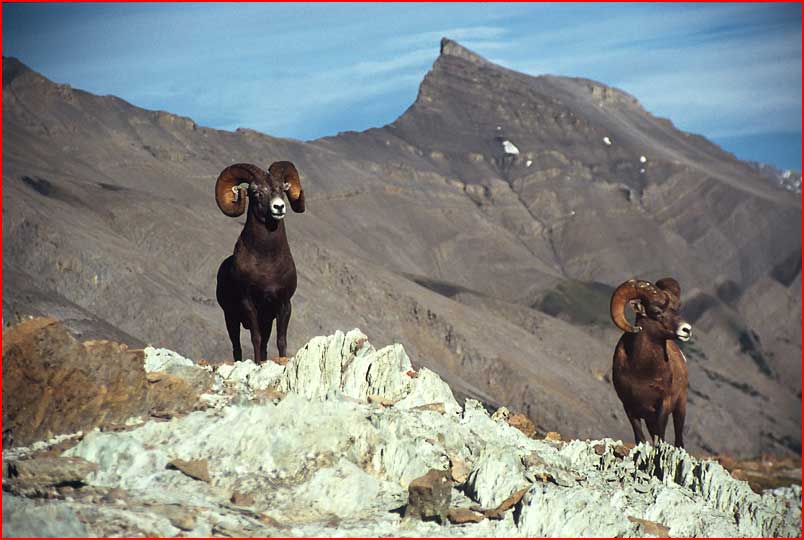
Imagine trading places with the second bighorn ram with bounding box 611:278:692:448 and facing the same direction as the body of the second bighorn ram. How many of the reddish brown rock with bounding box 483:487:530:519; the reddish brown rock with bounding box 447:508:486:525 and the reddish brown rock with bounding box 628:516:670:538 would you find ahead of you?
3

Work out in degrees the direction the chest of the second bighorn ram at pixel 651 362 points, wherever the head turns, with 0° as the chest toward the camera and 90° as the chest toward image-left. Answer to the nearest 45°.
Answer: approximately 0°

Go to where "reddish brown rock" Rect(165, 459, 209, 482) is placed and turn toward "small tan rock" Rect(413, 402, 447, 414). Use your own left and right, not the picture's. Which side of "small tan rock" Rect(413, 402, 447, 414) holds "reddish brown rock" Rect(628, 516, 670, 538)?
right

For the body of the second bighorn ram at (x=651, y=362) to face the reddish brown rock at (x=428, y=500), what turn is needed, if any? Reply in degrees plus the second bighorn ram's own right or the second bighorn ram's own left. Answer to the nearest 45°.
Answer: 0° — it already faces it

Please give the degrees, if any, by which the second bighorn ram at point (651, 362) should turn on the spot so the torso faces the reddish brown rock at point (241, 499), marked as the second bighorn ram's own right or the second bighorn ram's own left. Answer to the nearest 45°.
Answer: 0° — it already faces it
